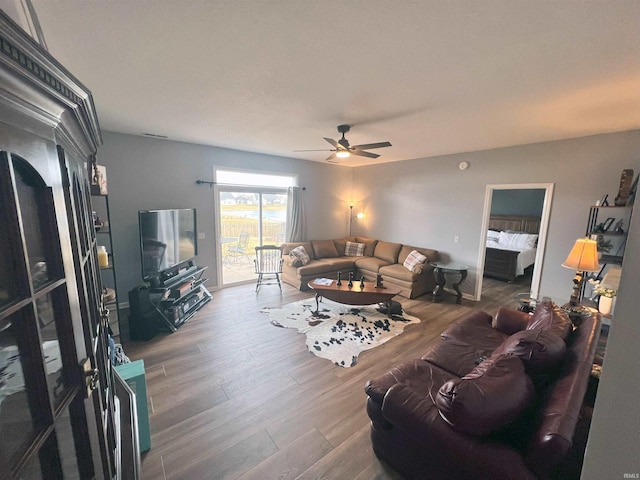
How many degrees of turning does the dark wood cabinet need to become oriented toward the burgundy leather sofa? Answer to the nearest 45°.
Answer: approximately 45° to its right

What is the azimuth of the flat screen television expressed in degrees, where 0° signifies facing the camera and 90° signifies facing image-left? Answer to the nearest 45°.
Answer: approximately 315°

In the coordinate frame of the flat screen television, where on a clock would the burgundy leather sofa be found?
The burgundy leather sofa is roughly at 1 o'clock from the flat screen television.

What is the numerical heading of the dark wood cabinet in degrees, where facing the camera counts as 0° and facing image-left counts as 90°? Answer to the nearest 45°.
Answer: approximately 270°

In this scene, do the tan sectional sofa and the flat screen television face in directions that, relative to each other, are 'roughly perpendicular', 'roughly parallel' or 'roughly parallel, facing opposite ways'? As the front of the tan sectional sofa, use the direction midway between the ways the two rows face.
roughly perpendicular

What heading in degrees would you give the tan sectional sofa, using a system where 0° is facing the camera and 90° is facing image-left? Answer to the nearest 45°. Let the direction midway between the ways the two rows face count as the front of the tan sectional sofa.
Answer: approximately 0°

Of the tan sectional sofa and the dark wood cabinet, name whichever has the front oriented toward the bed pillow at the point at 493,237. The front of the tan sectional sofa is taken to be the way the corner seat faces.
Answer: the dark wood cabinet

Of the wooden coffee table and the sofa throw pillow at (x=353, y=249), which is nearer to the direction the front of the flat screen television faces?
the wooden coffee table

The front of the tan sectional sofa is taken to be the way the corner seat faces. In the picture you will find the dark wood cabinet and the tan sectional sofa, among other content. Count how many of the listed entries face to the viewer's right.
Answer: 1

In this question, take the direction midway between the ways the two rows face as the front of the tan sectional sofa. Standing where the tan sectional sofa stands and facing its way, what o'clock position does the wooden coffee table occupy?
The wooden coffee table is roughly at 12 o'clock from the tan sectional sofa.
